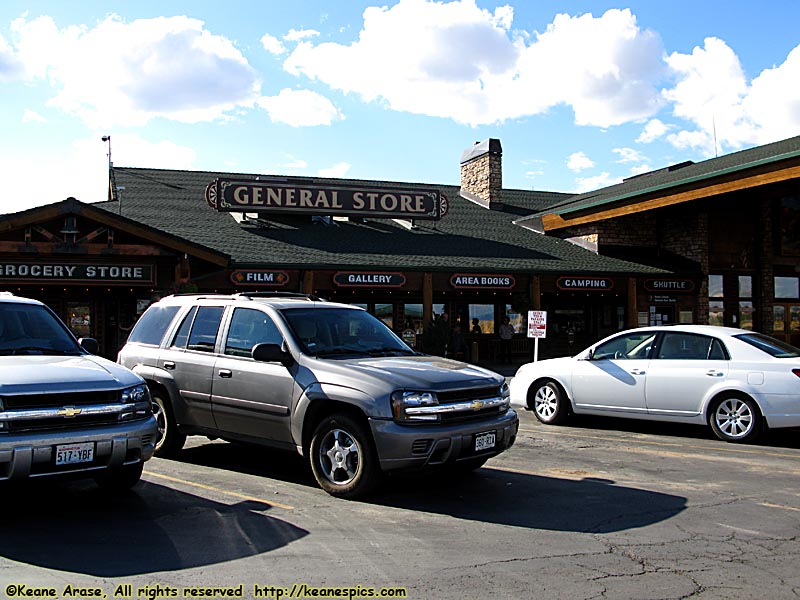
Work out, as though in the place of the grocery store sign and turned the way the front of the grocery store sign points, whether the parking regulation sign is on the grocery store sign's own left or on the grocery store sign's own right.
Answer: on the grocery store sign's own left

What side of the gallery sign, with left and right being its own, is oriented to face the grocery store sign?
right

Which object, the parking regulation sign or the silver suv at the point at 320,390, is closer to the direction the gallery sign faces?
the silver suv

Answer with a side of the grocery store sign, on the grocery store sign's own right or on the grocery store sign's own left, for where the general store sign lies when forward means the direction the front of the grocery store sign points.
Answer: on the grocery store sign's own left

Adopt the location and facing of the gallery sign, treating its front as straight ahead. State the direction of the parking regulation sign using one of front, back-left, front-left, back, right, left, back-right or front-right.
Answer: front-left

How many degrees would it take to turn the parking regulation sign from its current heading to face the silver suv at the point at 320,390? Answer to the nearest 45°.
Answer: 0° — it already faces it

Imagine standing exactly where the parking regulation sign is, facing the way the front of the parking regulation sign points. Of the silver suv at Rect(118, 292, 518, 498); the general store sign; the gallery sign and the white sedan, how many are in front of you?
2

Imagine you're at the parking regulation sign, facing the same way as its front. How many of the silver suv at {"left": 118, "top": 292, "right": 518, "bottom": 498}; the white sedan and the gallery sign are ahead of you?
2

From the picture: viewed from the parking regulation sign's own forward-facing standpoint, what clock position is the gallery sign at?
The gallery sign is roughly at 4 o'clock from the parking regulation sign.

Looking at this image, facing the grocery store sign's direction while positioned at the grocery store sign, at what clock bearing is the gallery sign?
The gallery sign is roughly at 9 o'clock from the grocery store sign.

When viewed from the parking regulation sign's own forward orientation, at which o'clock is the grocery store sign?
The grocery store sign is roughly at 3 o'clock from the parking regulation sign.

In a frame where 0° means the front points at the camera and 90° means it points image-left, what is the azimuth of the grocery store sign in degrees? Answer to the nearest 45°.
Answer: approximately 0°
